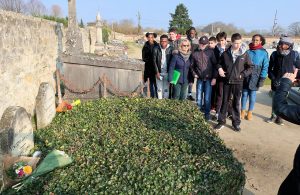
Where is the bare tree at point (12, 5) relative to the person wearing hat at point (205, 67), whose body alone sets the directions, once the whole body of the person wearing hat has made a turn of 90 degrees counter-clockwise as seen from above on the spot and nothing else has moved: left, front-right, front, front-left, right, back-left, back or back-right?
back-left

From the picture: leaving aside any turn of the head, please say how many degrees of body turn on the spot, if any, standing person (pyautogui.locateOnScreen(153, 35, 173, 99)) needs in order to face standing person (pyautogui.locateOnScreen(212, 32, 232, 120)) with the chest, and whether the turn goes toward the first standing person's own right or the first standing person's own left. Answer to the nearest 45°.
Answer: approximately 90° to the first standing person's own left

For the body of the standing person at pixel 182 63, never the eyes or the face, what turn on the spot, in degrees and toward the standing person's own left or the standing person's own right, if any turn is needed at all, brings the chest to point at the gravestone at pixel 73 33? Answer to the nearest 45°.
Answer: approximately 135° to the standing person's own right

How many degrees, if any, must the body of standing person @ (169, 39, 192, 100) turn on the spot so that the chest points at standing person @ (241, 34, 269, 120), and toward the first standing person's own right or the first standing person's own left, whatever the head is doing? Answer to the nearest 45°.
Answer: approximately 90° to the first standing person's own left

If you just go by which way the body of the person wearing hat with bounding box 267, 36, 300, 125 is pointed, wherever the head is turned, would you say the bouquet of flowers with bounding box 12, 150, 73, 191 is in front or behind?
in front

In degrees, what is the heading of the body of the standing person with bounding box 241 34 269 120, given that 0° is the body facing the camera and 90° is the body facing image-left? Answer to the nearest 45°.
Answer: approximately 45°

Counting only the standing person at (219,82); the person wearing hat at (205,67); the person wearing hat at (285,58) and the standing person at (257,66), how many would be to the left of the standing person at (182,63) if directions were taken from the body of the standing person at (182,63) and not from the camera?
4

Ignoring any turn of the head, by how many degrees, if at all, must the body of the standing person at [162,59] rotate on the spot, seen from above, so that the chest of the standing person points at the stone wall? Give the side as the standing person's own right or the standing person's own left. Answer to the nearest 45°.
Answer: approximately 45° to the standing person's own right

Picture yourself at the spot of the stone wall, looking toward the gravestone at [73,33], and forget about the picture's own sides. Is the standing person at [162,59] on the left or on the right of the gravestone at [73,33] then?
right

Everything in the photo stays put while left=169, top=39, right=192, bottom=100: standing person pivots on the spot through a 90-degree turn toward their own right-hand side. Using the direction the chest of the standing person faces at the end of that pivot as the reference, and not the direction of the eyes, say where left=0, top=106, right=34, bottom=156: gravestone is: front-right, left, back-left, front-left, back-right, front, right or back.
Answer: front-left

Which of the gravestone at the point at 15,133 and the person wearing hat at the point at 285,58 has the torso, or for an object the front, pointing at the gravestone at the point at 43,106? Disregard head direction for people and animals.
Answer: the person wearing hat

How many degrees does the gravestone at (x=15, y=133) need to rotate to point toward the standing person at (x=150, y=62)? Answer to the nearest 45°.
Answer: approximately 90° to its left

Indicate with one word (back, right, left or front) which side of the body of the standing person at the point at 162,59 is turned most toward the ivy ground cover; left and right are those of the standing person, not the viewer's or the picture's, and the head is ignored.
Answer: front

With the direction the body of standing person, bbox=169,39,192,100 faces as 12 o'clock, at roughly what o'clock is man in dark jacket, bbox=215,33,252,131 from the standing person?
The man in dark jacket is roughly at 10 o'clock from the standing person.

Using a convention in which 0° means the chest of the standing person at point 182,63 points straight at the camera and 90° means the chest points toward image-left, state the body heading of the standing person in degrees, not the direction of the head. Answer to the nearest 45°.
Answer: approximately 0°

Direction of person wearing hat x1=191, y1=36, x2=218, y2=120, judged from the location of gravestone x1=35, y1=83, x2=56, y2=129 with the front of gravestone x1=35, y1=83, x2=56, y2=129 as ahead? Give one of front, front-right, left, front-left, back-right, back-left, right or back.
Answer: front-left

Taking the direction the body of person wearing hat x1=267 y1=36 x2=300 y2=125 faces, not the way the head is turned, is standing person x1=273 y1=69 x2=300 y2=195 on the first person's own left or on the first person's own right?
on the first person's own left
